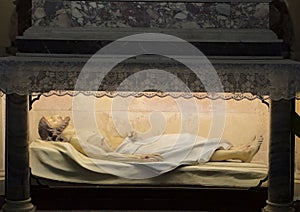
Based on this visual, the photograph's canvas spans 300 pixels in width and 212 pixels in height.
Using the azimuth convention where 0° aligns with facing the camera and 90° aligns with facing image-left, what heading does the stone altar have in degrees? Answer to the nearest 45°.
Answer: approximately 0°
